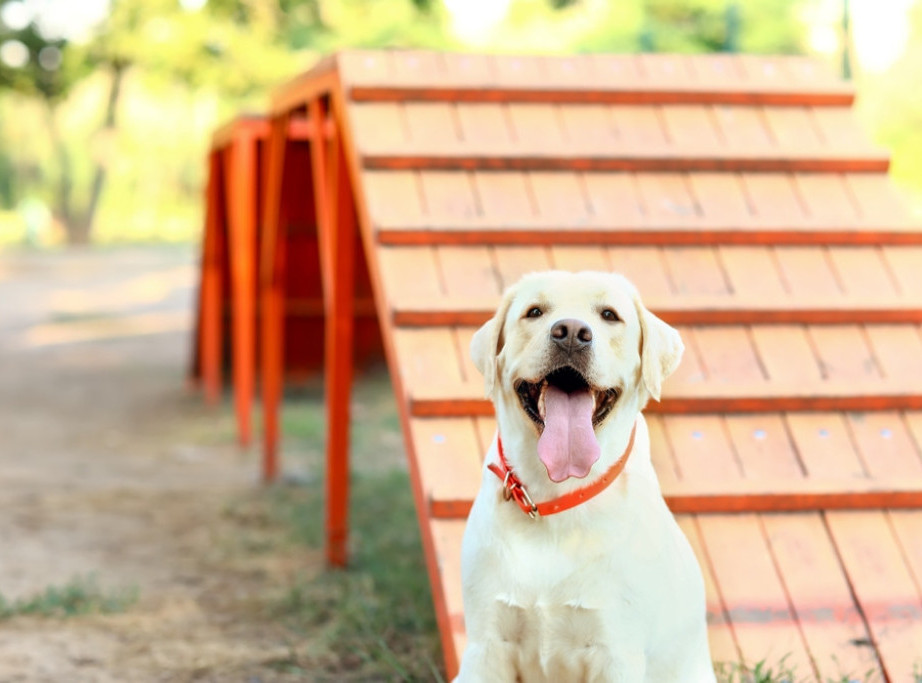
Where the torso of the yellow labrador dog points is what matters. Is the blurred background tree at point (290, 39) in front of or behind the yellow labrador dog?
behind

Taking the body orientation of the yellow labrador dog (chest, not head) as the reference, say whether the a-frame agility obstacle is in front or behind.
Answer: behind

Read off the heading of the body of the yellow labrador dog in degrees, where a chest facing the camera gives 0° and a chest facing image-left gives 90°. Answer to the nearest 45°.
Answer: approximately 0°
